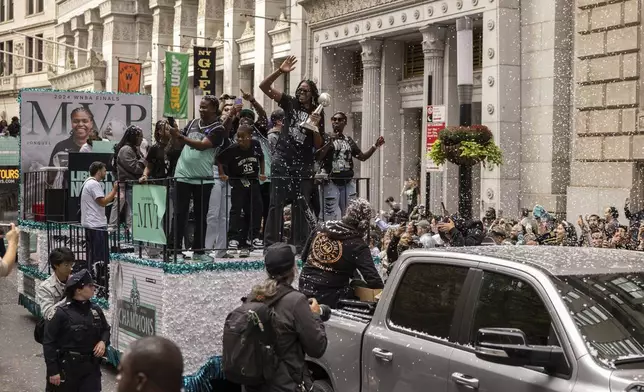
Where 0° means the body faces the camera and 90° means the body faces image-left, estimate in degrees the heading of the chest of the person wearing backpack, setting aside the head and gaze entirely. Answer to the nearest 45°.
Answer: approximately 225°

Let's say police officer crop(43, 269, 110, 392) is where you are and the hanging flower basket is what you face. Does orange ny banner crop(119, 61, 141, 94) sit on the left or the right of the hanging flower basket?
left

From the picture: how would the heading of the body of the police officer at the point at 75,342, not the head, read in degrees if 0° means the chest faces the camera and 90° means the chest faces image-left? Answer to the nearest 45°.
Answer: approximately 315°

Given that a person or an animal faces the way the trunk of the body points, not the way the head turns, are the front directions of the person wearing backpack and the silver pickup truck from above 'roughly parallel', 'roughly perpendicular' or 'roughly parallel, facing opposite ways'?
roughly perpendicular

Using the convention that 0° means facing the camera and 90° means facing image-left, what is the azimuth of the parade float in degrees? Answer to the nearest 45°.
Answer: approximately 315°

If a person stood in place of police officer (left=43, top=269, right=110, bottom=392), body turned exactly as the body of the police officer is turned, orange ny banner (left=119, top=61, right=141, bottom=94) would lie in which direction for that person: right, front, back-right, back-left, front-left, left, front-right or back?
back-left

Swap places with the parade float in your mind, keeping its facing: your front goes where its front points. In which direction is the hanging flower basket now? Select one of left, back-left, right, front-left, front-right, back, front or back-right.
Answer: left

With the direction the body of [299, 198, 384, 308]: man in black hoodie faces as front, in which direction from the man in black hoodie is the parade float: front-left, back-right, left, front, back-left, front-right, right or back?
left
